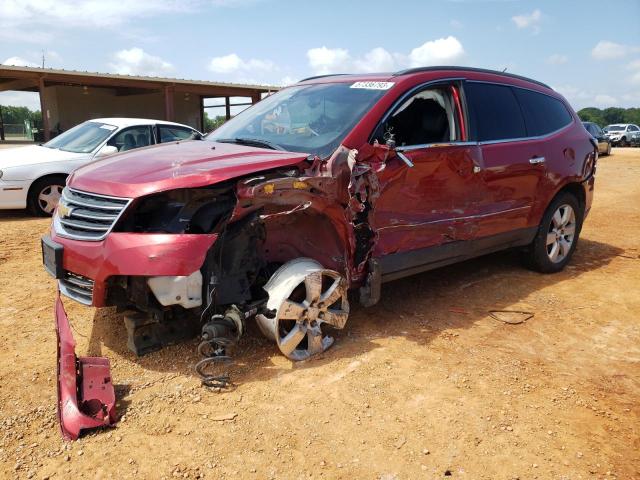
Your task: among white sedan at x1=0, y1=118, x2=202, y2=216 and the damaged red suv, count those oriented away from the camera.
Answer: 0

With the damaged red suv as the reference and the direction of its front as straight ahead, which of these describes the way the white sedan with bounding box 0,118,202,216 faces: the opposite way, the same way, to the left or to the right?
the same way

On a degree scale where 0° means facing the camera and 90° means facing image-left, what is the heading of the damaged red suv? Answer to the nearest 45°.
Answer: approximately 45°

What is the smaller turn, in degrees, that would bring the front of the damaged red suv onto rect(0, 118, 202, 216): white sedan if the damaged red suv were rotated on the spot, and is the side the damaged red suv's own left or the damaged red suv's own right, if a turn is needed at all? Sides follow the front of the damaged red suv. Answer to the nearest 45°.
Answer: approximately 90° to the damaged red suv's own right

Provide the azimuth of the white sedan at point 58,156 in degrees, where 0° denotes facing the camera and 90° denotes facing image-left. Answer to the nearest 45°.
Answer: approximately 45°

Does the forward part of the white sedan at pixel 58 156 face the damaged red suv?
no
